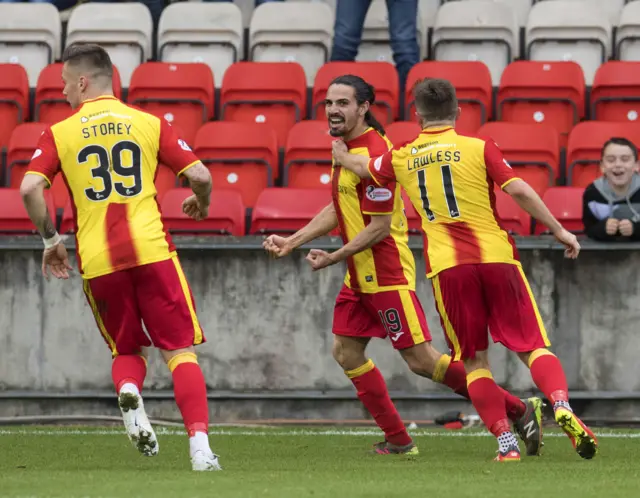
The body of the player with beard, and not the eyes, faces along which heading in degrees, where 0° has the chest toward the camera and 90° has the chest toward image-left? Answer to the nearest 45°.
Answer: approximately 45°

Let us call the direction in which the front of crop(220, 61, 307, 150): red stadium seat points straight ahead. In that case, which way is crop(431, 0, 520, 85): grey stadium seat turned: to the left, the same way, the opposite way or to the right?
the same way

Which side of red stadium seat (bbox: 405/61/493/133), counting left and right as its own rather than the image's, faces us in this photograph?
front

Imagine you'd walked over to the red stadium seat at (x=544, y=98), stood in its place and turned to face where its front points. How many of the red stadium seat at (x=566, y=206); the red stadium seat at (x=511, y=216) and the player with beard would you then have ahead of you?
3

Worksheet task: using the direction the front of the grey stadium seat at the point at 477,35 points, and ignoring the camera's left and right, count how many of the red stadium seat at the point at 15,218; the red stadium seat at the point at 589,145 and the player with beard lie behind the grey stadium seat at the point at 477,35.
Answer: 0

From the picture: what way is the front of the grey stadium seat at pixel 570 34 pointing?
toward the camera

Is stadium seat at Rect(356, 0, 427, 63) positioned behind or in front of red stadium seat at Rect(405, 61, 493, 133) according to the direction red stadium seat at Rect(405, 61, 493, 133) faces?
behind

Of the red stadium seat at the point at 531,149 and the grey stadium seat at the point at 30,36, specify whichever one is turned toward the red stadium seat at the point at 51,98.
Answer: the grey stadium seat

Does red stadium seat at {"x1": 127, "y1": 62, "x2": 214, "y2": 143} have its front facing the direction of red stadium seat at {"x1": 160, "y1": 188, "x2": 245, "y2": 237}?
yes

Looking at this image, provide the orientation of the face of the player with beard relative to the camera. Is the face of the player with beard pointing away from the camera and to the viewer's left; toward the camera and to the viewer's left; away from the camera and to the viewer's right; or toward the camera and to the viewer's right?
toward the camera and to the viewer's left

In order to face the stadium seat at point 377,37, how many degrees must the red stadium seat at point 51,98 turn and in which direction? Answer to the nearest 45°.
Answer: approximately 90° to its left

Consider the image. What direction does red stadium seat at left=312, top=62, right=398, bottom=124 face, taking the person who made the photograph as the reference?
facing the viewer

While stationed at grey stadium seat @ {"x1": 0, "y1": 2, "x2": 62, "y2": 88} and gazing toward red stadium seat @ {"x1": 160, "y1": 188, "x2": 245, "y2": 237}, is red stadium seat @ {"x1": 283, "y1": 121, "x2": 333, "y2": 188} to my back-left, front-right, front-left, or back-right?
front-left

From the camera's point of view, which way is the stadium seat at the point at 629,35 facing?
toward the camera

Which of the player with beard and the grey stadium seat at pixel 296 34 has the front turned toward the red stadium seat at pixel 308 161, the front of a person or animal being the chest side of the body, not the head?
the grey stadium seat

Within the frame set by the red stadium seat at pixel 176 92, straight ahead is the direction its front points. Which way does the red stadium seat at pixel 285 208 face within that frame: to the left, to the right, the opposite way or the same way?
the same way

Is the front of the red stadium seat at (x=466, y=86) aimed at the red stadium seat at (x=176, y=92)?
no
